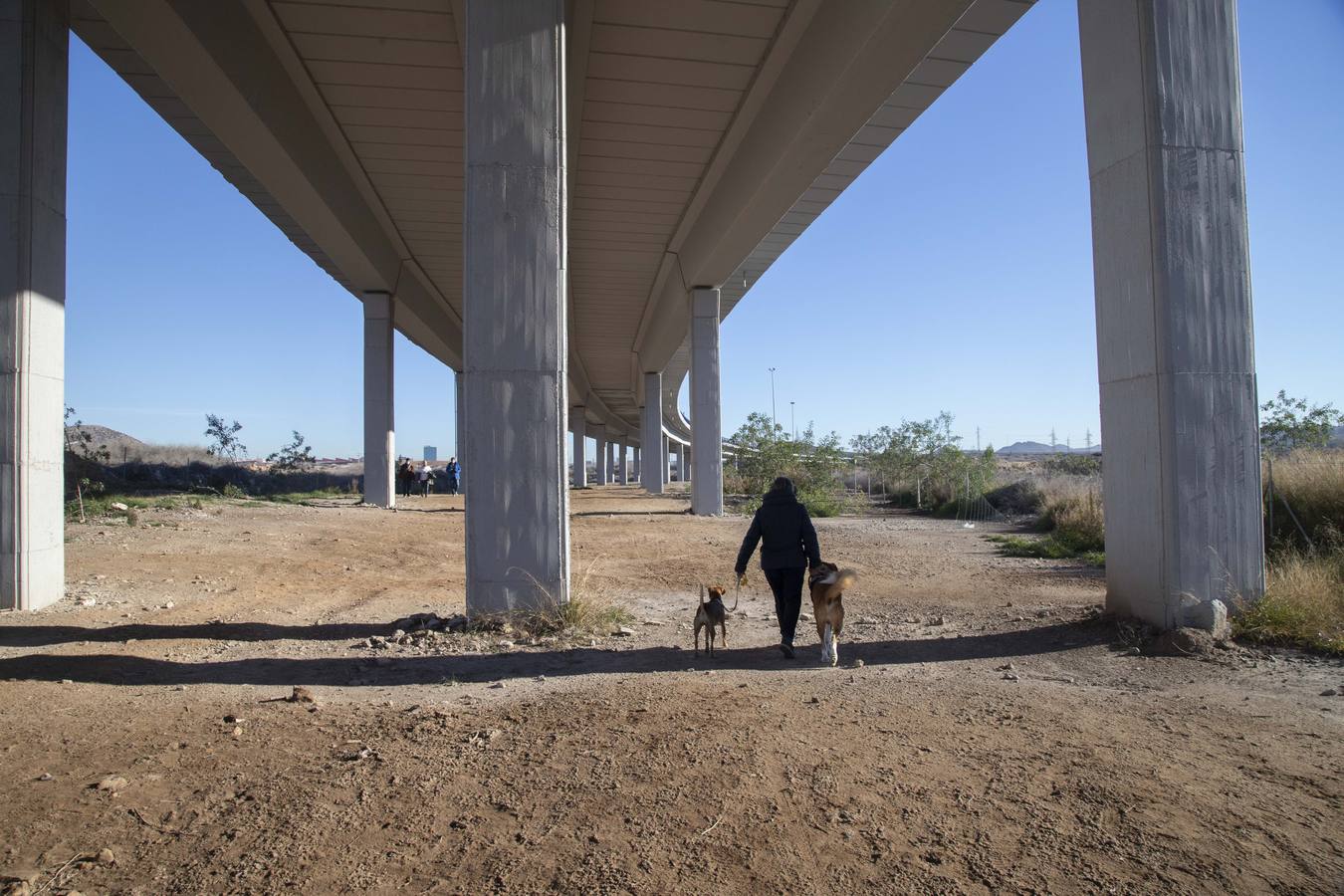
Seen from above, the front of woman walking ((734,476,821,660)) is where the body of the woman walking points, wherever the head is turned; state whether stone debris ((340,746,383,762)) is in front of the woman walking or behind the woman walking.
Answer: behind

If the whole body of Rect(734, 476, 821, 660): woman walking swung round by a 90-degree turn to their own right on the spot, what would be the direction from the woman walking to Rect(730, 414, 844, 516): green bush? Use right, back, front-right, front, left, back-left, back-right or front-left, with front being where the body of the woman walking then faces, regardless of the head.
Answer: left

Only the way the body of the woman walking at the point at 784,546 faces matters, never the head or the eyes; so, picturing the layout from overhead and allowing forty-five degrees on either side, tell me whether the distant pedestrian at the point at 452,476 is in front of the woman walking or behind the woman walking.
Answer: in front

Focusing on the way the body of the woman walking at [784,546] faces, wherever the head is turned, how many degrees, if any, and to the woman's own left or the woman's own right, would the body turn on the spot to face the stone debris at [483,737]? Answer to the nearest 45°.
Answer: approximately 135° to the woman's own left

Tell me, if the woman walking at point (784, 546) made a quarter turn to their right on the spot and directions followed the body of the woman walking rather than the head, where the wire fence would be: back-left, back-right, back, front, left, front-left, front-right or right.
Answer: front-left

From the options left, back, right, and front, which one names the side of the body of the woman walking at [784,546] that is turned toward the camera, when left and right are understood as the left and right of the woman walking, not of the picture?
back

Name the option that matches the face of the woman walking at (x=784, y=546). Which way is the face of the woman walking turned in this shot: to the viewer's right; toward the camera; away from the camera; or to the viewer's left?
away from the camera
